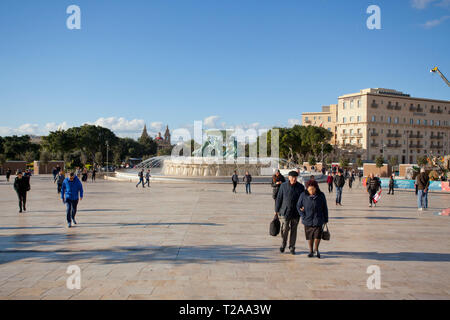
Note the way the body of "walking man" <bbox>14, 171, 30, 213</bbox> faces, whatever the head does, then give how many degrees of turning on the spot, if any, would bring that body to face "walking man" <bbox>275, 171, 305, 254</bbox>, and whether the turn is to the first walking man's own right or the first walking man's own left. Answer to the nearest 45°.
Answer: approximately 45° to the first walking man's own left

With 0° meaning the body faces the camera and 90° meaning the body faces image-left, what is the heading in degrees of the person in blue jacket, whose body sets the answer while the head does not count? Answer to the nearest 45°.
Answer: approximately 0°

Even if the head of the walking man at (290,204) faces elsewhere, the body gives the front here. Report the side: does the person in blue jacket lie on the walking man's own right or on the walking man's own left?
on the walking man's own right

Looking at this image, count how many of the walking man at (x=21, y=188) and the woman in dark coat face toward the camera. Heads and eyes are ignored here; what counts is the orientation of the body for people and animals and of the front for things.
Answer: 2

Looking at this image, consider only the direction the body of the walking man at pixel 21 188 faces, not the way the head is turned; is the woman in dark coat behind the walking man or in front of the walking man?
in front

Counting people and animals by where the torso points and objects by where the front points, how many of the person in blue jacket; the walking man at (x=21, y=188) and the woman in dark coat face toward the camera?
3

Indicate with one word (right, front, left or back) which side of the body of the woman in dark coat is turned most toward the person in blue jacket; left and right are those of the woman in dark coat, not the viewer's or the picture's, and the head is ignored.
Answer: right

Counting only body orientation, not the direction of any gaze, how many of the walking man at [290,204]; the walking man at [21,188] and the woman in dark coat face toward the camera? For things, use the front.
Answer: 3

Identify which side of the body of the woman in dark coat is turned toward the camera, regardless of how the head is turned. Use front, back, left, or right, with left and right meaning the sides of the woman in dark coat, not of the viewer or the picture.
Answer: front

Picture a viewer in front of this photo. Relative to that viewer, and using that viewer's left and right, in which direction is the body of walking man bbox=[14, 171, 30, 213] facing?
facing the viewer
